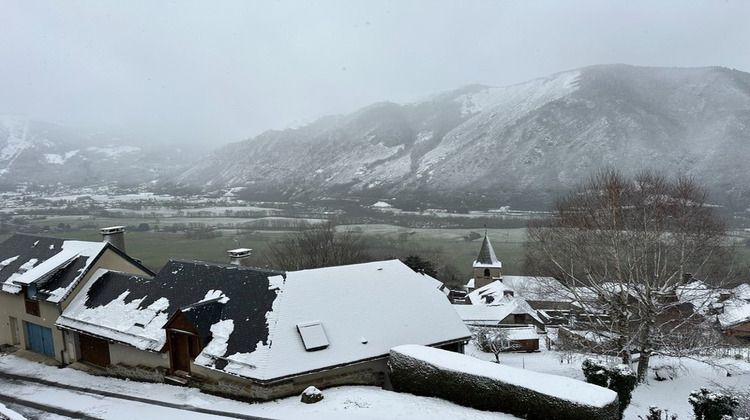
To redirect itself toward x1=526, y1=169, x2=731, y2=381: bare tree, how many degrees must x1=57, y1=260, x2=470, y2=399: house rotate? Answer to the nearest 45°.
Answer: approximately 135° to its left

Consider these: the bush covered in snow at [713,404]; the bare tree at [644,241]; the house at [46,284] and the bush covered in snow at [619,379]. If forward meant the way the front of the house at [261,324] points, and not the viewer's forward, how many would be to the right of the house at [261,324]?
1

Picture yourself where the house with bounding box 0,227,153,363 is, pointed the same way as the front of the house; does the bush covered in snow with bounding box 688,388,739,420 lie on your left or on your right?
on your left

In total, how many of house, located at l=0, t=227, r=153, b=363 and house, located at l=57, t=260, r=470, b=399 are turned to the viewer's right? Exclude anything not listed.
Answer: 0

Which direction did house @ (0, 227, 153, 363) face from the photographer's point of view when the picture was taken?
facing the viewer and to the left of the viewer

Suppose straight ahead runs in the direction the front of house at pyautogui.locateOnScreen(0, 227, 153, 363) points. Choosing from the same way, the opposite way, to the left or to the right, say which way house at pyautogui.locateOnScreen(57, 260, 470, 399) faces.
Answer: the same way

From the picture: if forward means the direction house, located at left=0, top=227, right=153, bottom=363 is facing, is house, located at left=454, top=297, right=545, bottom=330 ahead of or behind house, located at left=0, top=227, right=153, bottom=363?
behind

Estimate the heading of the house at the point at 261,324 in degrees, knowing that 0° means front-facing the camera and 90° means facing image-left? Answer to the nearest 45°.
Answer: approximately 45°

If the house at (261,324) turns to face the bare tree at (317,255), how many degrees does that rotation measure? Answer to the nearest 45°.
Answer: approximately 135° to its right

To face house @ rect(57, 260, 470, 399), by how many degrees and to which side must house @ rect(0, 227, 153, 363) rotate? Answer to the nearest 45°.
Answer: approximately 90° to its left

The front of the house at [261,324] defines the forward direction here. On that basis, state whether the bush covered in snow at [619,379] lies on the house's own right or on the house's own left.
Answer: on the house's own left

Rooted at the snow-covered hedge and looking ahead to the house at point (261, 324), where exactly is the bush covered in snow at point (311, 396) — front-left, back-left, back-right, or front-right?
front-left

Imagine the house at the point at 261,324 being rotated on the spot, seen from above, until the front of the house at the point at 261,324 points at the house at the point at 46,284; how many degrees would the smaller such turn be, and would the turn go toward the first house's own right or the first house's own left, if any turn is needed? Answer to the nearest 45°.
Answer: approximately 90° to the first house's own right

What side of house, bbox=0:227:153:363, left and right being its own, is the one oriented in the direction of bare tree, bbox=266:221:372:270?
back
